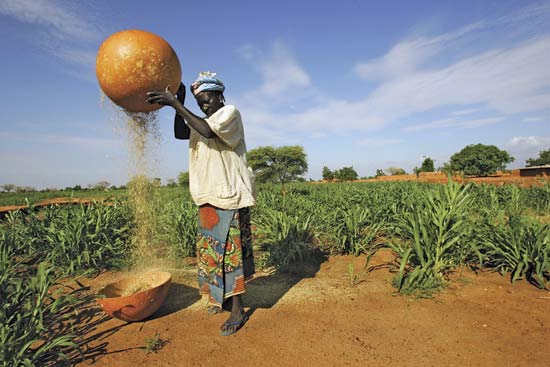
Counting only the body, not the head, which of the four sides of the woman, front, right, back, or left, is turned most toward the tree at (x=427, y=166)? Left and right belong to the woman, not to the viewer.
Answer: back

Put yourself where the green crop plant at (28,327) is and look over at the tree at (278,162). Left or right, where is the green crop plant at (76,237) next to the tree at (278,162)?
left

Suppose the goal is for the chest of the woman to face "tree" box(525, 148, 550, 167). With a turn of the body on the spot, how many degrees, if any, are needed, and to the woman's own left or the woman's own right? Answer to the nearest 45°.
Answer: approximately 180°

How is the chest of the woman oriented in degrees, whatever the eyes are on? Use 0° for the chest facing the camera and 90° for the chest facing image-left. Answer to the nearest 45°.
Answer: approximately 45°

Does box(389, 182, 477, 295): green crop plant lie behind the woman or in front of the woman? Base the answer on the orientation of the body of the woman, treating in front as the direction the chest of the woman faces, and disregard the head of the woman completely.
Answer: behind

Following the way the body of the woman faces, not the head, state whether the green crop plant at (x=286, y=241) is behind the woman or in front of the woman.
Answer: behind

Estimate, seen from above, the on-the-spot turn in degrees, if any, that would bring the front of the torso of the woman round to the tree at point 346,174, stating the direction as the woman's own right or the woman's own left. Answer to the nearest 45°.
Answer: approximately 180°

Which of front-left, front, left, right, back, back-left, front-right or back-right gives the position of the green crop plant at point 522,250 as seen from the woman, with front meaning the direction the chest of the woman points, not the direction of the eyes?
back-left

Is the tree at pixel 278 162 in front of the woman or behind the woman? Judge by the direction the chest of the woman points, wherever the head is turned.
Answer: behind

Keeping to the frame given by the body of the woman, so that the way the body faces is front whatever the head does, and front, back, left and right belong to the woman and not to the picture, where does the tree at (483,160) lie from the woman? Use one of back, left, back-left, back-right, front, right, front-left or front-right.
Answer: back

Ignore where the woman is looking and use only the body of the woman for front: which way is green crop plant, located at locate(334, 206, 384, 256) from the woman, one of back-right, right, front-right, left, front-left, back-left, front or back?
back

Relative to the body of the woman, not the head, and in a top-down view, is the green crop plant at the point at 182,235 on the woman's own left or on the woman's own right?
on the woman's own right

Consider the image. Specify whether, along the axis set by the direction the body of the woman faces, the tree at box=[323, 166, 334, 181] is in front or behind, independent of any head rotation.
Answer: behind
